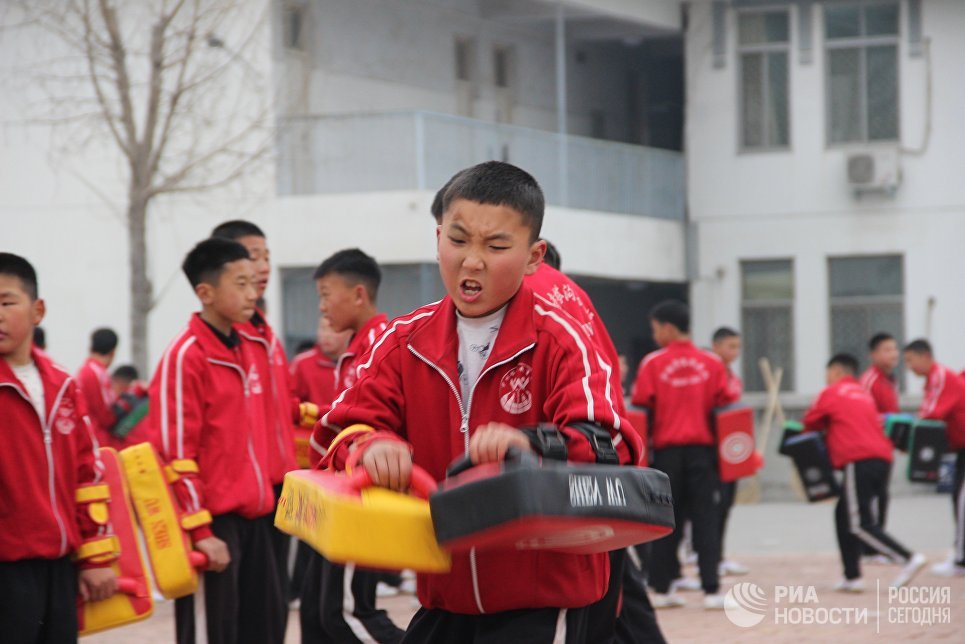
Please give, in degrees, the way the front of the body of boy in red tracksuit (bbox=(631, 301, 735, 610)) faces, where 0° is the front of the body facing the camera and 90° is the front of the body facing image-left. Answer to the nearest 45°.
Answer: approximately 180°

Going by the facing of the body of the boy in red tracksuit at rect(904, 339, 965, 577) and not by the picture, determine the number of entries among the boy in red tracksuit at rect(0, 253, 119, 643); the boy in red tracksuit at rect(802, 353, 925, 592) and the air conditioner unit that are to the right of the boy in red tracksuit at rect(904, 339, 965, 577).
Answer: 1

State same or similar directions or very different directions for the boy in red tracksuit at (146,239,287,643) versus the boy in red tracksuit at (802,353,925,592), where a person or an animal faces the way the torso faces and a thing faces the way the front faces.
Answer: very different directions

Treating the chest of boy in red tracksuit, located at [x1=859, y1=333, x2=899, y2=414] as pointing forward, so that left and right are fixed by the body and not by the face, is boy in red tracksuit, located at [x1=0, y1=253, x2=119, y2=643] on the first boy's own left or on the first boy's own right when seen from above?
on the first boy's own right

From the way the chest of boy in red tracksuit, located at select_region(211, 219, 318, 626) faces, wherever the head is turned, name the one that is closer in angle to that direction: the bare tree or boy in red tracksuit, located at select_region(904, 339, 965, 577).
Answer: the boy in red tracksuit

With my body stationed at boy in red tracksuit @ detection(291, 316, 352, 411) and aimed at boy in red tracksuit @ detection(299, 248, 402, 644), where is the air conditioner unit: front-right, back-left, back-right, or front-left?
back-left

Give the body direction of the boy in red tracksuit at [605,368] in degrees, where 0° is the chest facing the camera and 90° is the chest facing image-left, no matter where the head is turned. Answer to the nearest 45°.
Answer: approximately 135°

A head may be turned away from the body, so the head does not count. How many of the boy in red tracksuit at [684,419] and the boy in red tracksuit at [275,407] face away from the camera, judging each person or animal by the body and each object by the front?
1

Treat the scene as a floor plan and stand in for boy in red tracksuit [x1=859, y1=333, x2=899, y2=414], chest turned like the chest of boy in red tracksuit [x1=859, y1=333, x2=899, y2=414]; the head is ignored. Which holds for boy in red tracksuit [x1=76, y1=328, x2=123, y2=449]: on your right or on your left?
on your right

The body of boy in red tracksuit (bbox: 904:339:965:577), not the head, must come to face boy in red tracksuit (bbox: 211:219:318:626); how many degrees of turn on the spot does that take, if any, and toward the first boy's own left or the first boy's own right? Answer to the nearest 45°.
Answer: approximately 45° to the first boy's own left
